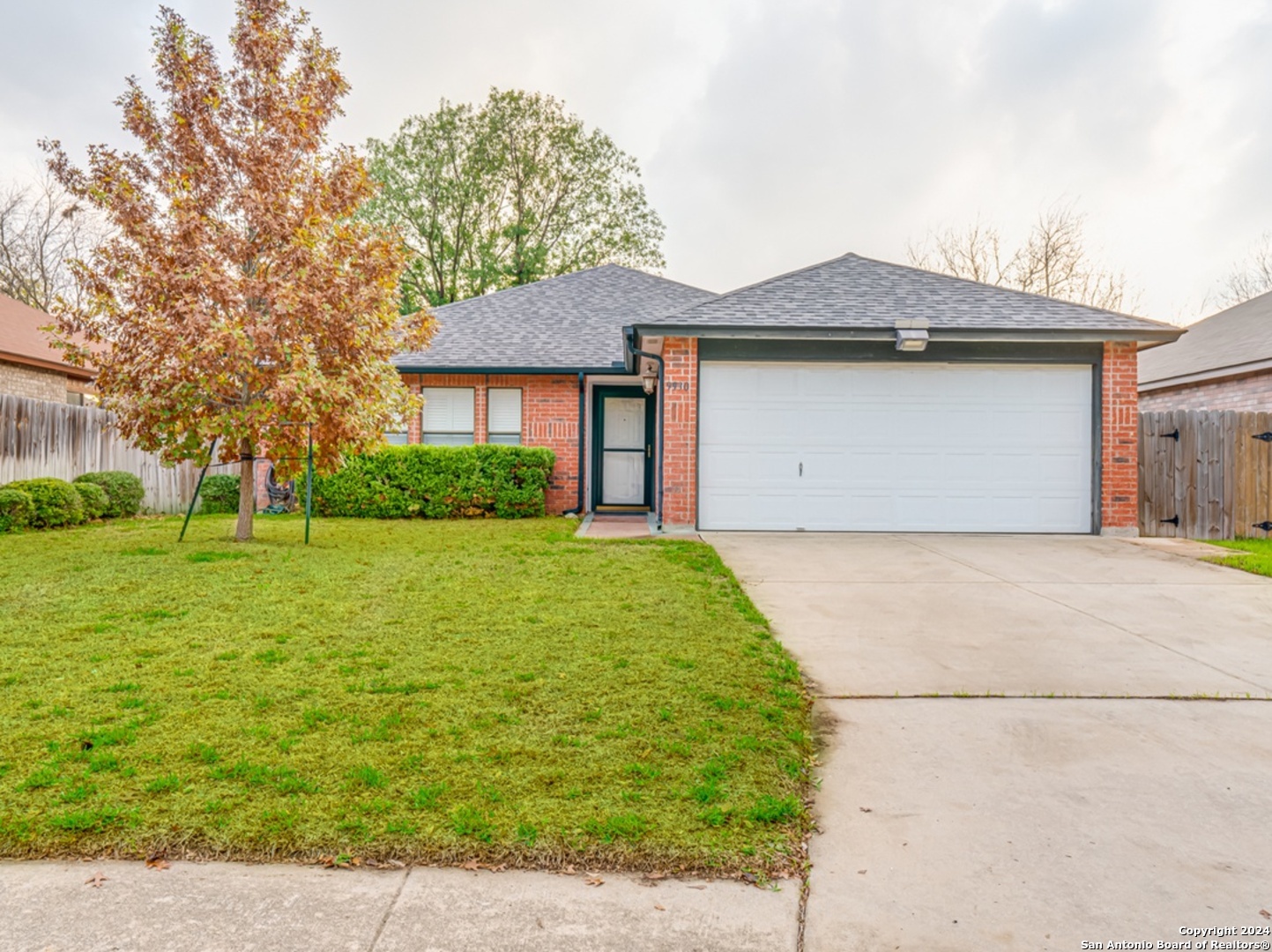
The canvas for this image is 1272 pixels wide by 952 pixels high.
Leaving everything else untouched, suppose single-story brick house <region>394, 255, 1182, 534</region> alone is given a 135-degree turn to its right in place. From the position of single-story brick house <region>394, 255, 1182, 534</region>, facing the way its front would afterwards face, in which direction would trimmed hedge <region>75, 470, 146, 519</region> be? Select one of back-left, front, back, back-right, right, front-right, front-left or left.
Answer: front-left

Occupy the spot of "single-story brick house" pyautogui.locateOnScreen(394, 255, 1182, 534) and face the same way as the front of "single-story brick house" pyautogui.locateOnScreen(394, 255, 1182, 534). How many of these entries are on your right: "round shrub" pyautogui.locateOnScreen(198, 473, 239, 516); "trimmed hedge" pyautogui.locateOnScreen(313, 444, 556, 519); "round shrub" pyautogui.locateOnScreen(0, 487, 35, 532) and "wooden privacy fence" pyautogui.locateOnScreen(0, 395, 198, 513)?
4

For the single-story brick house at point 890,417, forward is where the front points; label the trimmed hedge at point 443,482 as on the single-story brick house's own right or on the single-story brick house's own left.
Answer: on the single-story brick house's own right

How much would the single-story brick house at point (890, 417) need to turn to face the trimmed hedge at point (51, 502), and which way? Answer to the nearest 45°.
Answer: approximately 90° to its right

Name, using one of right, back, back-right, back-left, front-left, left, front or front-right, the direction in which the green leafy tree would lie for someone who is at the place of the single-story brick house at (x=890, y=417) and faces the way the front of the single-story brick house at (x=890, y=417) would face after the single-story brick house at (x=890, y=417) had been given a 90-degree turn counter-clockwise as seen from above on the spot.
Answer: back-left

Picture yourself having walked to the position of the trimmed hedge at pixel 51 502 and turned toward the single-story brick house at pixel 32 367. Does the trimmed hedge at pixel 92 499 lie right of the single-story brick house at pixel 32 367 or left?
right

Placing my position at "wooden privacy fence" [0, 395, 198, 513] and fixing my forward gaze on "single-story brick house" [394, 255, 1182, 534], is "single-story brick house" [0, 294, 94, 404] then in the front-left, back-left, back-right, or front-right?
back-left

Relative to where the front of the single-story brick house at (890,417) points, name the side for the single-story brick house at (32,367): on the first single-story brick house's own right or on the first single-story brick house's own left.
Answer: on the first single-story brick house's own right

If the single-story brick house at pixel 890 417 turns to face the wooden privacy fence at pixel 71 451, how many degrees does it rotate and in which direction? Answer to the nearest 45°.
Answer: approximately 90° to its right

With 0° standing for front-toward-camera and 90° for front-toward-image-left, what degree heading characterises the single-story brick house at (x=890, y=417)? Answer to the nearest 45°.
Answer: approximately 0°

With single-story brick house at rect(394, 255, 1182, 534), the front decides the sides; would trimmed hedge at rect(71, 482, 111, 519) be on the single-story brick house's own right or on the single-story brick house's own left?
on the single-story brick house's own right
